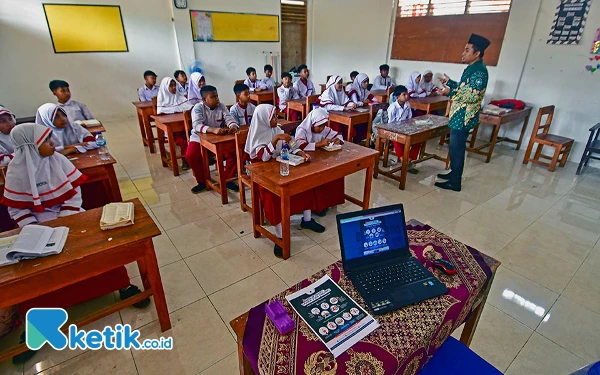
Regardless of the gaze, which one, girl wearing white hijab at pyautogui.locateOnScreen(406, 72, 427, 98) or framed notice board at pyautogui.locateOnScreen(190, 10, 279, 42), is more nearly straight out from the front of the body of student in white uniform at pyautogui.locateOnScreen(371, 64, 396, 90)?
the girl wearing white hijab

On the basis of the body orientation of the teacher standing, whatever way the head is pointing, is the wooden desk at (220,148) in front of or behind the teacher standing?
in front

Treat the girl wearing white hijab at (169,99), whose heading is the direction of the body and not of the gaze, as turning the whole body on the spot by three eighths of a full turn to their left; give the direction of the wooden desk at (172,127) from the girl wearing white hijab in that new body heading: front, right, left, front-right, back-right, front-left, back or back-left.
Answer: back

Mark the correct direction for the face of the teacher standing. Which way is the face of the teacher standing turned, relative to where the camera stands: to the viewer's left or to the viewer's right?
to the viewer's left

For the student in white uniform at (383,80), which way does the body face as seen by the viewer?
toward the camera

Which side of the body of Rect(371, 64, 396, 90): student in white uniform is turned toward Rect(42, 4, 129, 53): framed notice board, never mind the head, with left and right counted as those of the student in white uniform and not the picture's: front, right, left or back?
right

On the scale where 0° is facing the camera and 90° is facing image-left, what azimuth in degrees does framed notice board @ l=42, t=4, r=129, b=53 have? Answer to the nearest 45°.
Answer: approximately 0°

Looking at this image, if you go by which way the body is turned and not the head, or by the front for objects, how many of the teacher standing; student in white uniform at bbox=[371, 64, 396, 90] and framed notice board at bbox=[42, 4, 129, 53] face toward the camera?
2

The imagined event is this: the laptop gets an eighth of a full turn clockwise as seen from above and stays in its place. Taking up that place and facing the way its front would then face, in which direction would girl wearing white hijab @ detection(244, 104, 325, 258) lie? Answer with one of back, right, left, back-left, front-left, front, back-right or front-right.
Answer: back-right

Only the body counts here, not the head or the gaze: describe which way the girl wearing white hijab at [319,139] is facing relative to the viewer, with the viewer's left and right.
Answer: facing the viewer and to the right of the viewer

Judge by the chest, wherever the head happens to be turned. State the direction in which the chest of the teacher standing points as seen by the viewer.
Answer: to the viewer's left

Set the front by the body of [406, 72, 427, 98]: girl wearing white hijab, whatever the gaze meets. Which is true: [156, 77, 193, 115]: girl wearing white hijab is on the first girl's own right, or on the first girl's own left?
on the first girl's own right
